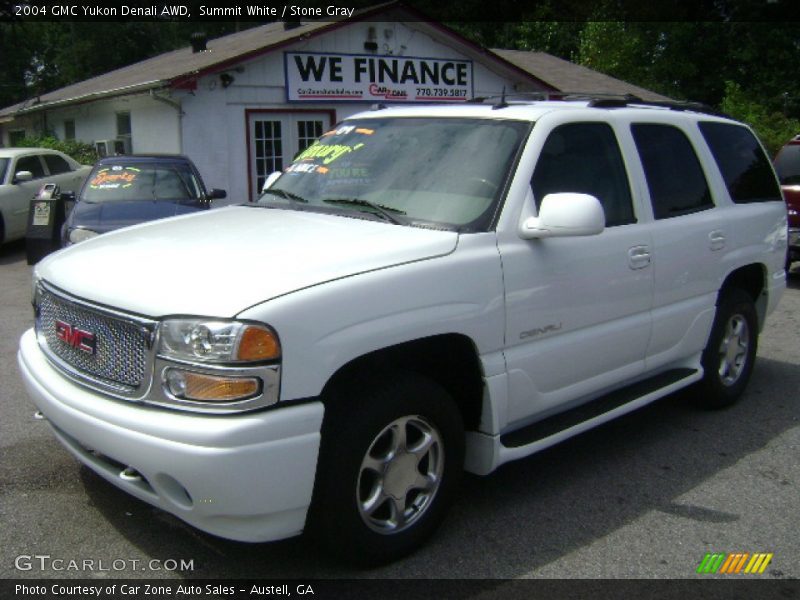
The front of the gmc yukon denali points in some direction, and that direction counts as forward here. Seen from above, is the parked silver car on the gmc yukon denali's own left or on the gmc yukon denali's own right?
on the gmc yukon denali's own right

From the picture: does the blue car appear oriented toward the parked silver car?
no

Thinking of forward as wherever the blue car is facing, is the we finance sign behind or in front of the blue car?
behind

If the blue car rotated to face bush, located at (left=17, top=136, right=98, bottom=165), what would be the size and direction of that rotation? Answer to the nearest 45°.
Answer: approximately 180°

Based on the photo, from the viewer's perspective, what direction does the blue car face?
toward the camera

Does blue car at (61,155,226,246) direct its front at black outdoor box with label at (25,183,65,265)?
no

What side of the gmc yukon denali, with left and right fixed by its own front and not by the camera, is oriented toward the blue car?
right

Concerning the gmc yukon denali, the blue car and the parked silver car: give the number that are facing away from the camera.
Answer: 0

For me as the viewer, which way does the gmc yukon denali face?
facing the viewer and to the left of the viewer

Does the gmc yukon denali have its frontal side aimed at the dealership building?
no

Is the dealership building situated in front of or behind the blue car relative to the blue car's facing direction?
behind

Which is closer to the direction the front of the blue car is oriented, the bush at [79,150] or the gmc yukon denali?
the gmc yukon denali

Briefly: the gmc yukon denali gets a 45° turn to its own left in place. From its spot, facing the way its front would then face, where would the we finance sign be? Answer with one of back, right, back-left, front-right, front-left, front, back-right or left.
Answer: back
